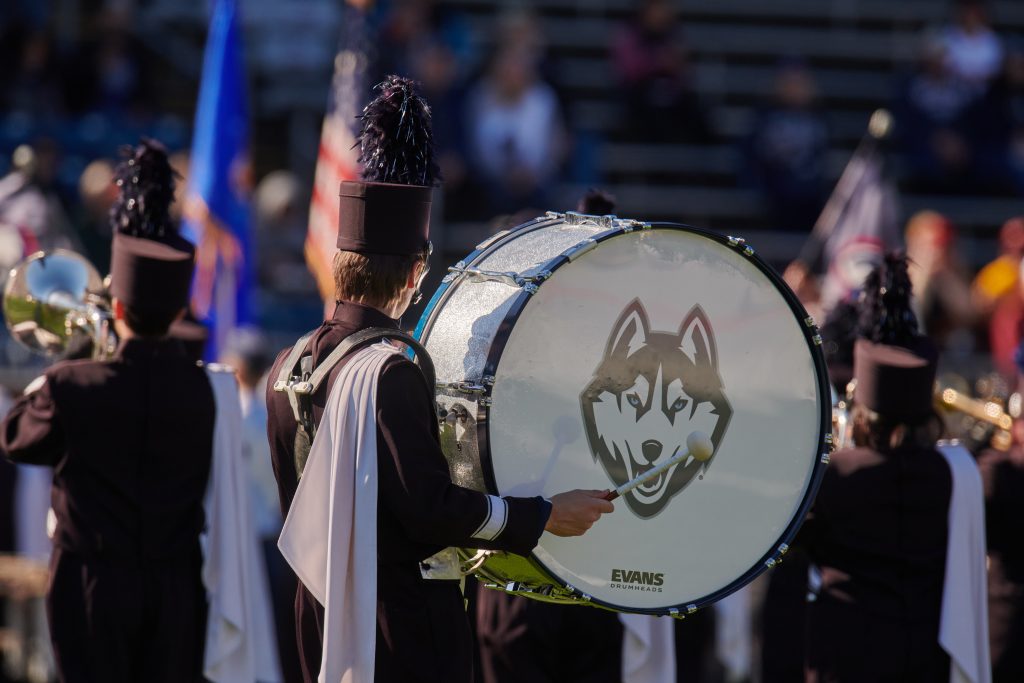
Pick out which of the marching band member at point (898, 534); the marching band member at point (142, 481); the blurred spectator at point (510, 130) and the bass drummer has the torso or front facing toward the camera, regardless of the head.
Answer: the blurred spectator

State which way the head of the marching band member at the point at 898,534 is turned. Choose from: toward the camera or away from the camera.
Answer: away from the camera

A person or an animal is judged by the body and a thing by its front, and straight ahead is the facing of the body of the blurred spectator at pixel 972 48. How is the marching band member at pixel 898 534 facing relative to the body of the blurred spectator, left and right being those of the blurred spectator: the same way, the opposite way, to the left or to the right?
the opposite way

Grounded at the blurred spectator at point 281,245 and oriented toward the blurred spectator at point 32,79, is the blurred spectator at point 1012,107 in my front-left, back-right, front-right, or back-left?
back-right

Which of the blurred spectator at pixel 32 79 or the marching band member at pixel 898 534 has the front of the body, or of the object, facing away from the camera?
the marching band member

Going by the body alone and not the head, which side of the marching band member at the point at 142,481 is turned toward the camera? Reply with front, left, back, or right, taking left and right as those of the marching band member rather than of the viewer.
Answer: back

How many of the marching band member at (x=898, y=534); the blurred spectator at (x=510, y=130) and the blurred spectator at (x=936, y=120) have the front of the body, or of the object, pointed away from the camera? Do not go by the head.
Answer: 1

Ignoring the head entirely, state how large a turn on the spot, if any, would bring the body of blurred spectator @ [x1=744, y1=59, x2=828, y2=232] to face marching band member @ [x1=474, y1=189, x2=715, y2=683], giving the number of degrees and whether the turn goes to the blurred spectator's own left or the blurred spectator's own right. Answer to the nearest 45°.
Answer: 0° — they already face them

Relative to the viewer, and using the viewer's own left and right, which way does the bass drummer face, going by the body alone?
facing away from the viewer and to the right of the viewer

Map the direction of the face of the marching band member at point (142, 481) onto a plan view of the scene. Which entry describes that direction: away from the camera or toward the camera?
away from the camera

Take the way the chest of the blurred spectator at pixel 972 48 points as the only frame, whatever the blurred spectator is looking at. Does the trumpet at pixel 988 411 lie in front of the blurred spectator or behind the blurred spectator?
in front

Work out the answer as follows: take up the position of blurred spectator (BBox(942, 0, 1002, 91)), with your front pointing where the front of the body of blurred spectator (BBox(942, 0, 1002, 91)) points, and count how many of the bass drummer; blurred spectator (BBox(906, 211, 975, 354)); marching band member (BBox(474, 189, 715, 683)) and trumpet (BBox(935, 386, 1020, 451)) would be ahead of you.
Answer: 4

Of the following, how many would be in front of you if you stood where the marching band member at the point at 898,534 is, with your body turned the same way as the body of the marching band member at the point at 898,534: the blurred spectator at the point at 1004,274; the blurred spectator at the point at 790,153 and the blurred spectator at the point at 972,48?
3

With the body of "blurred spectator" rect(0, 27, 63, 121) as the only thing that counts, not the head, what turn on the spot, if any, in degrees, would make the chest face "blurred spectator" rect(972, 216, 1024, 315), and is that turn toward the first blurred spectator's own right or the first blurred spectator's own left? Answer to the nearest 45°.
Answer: approximately 45° to the first blurred spectator's own left
